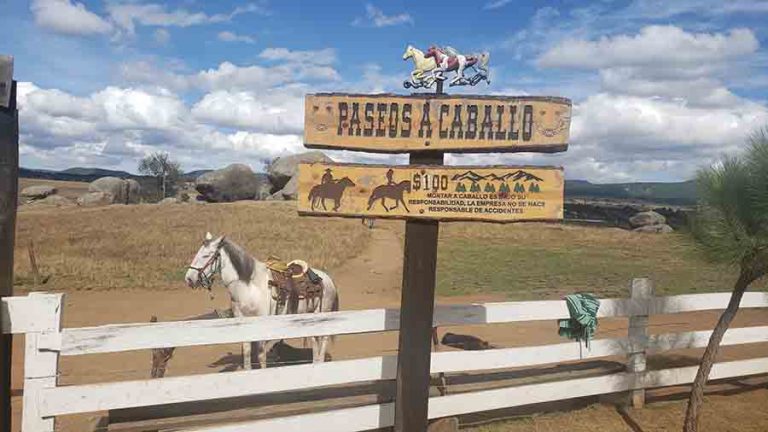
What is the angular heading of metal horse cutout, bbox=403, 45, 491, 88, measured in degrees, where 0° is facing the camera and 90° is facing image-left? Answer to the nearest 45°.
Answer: approximately 90°

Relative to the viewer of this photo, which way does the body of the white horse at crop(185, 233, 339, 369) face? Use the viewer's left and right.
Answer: facing to the left of the viewer

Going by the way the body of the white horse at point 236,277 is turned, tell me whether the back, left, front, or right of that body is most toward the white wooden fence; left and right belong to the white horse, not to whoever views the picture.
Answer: left

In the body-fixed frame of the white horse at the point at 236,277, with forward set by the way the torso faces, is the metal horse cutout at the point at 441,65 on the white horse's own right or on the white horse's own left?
on the white horse's own left

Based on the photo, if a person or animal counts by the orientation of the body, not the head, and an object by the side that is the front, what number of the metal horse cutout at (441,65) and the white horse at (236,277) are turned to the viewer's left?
2

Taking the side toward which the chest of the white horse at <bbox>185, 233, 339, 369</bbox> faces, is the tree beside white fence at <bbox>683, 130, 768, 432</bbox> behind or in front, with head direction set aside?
behind

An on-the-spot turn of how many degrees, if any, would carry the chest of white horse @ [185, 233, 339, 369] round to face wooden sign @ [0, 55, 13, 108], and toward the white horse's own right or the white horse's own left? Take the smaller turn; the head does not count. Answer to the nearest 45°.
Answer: approximately 90° to the white horse's own left

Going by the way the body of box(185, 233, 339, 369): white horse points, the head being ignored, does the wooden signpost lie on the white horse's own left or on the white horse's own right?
on the white horse's own left
